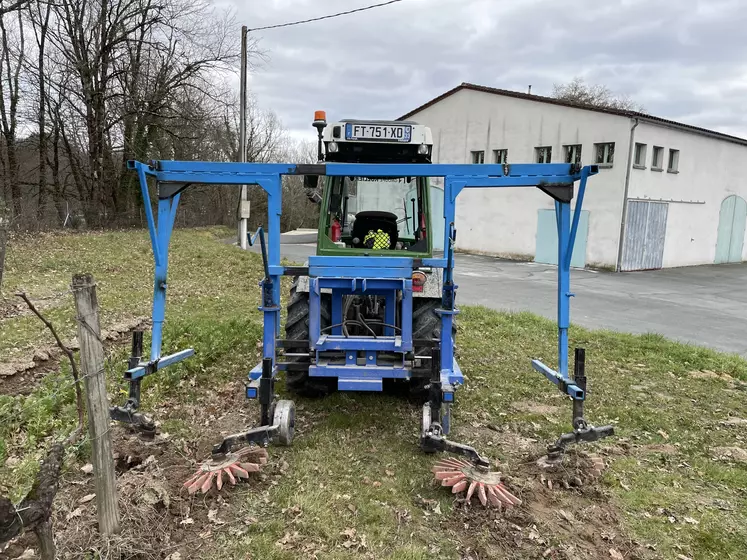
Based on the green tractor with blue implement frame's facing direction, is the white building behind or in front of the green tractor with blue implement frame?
in front

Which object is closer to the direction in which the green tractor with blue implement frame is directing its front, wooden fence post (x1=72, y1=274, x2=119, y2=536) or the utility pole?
the utility pole

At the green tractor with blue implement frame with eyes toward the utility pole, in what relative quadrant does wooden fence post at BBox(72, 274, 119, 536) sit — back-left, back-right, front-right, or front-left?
back-left

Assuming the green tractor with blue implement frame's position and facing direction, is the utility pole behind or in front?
in front

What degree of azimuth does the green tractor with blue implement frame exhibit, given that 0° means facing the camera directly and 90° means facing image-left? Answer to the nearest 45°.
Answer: approximately 180°

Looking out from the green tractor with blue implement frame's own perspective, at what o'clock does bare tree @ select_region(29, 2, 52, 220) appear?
The bare tree is roughly at 11 o'clock from the green tractor with blue implement frame.

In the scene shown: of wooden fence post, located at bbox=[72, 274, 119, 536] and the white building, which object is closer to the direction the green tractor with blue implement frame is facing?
the white building

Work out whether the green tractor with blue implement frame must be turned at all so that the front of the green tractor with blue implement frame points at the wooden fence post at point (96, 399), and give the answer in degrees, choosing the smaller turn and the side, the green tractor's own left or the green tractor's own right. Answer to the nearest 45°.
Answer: approximately 135° to the green tractor's own left

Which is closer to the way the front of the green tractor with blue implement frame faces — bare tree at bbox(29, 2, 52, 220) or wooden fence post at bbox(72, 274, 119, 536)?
the bare tree

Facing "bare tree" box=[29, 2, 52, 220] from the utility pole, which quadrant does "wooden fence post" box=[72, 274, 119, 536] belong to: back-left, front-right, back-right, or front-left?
back-left
